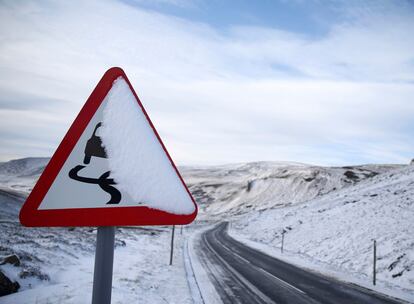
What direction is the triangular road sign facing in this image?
toward the camera
